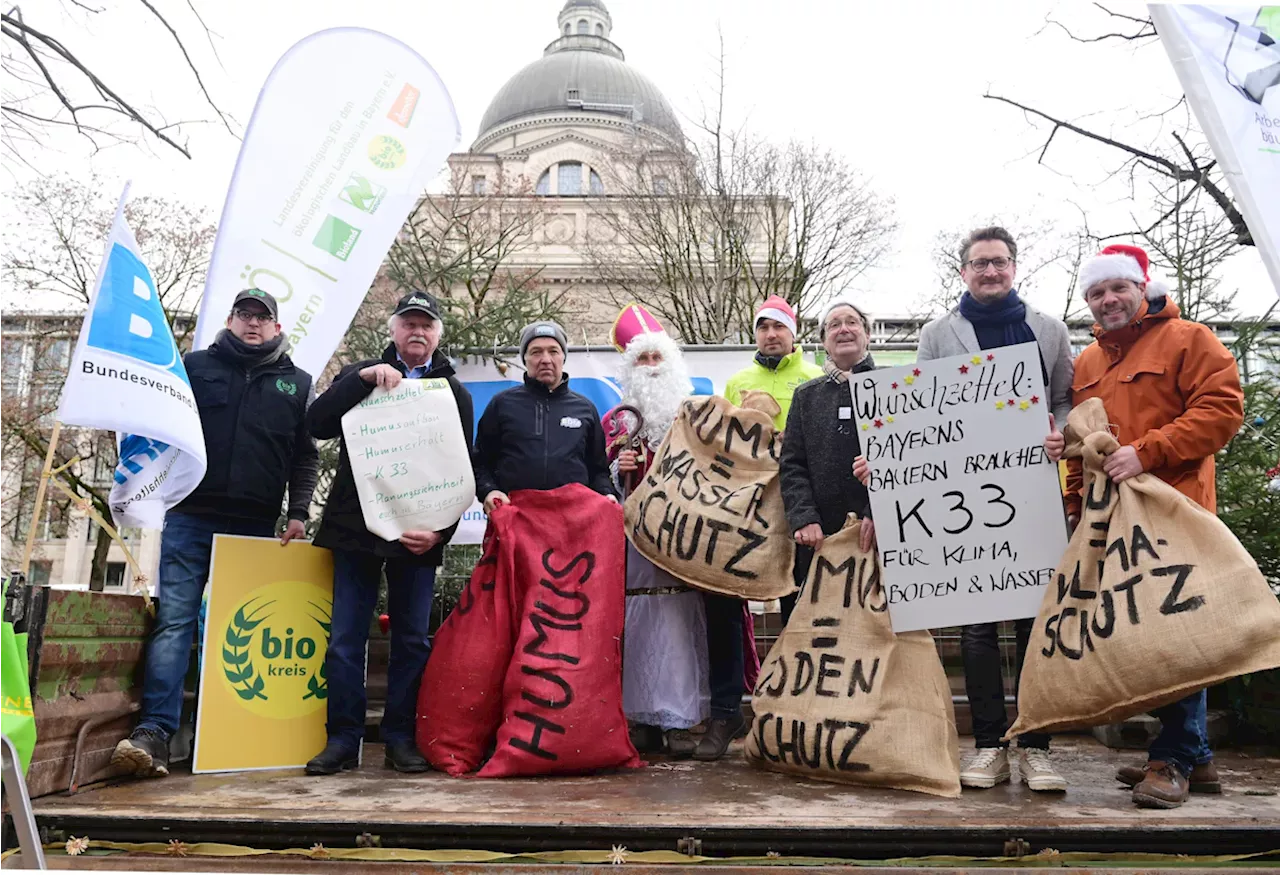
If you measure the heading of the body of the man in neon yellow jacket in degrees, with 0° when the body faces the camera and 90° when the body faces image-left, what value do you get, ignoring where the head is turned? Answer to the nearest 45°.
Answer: approximately 0°
